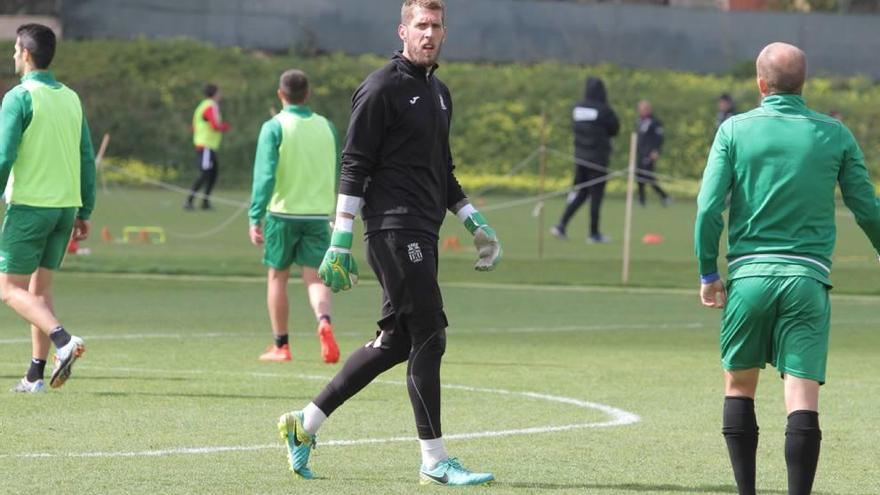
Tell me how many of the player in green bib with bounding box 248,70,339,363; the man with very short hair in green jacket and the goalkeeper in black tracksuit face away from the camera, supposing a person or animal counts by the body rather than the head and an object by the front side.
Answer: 2

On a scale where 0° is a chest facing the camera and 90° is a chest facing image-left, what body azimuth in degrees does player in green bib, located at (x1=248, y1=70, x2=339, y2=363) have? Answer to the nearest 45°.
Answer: approximately 180°

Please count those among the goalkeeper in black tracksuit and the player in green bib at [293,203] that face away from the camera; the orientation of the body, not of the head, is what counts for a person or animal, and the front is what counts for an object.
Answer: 1

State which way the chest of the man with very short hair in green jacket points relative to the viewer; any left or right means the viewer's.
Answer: facing away from the viewer

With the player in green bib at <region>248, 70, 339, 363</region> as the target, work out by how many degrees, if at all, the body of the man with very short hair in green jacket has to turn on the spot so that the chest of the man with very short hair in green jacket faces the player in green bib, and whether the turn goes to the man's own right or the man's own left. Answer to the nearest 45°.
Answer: approximately 45° to the man's own left

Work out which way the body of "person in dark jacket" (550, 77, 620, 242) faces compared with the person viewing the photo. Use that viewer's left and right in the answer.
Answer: facing away from the viewer and to the right of the viewer

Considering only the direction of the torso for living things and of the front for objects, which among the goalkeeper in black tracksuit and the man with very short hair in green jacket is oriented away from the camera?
the man with very short hair in green jacket

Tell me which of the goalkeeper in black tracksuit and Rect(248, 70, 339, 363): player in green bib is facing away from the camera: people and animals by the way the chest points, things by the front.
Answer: the player in green bib

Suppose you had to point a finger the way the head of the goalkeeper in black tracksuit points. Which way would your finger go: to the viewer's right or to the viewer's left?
to the viewer's right

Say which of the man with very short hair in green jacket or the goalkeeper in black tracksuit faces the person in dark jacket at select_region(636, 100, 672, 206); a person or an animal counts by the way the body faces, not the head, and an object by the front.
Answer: the man with very short hair in green jacket

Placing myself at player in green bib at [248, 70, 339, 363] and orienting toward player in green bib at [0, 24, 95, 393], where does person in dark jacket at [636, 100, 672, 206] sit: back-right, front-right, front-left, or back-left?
back-right
